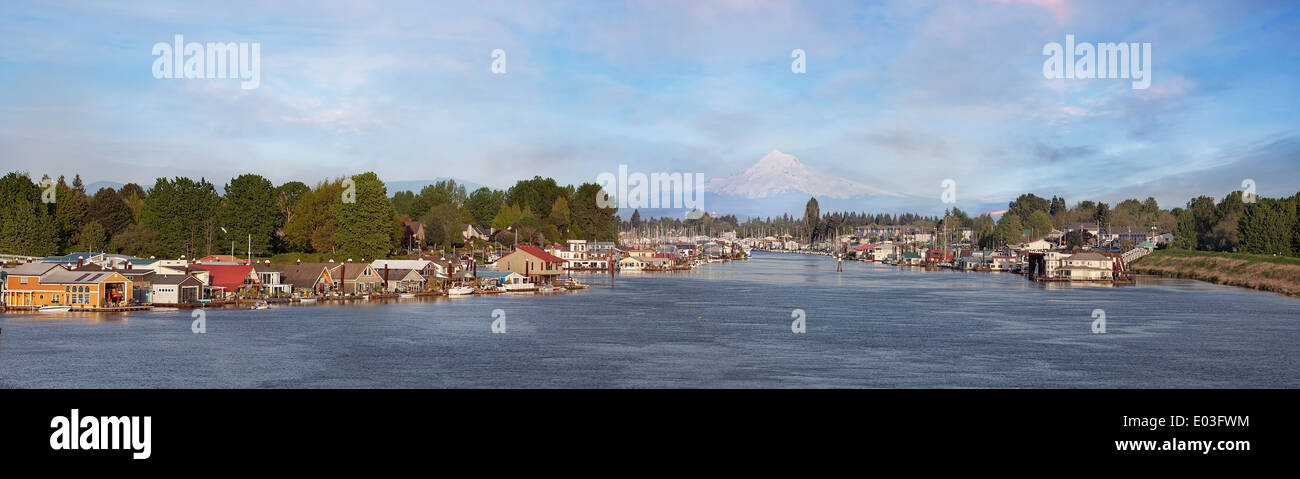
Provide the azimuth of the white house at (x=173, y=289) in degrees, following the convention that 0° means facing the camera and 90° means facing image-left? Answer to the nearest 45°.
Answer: approximately 0°
